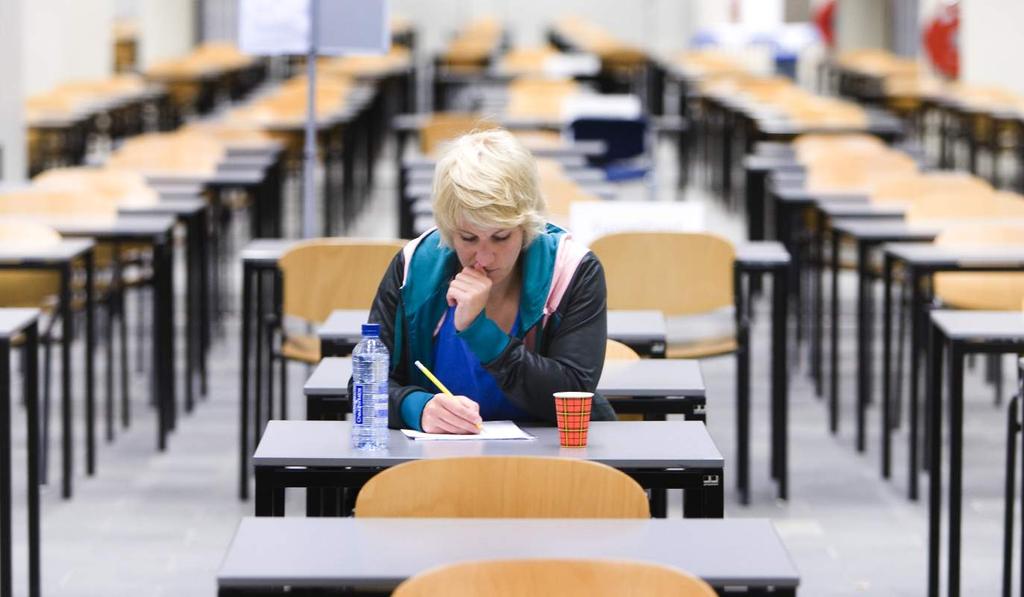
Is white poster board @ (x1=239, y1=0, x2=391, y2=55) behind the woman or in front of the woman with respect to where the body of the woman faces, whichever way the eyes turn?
behind

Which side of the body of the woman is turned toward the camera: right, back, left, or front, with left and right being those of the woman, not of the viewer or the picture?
front

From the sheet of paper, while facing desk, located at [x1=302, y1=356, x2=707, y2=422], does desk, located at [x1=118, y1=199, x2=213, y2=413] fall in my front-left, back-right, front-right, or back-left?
front-left

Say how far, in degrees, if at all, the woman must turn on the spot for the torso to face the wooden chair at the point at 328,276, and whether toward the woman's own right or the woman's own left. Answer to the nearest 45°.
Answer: approximately 180°

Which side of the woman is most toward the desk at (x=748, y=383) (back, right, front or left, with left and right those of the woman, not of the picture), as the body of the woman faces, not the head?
back

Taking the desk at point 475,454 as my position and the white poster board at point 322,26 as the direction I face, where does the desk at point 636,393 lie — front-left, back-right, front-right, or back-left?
front-right

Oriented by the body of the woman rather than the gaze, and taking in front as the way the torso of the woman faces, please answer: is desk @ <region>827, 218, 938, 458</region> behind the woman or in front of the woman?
behind

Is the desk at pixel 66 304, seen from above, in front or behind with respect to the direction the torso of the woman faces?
behind
